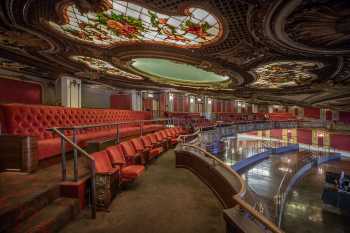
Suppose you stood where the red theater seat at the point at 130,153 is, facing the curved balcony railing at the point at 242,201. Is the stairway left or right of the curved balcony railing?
right

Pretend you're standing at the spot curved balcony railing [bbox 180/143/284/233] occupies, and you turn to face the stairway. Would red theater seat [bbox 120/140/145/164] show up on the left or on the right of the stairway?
right

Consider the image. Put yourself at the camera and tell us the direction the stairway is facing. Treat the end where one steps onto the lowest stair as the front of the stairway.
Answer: facing the viewer and to the right of the viewer

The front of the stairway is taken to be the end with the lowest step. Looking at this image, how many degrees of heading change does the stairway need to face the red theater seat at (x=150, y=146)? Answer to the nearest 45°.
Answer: approximately 90° to its left

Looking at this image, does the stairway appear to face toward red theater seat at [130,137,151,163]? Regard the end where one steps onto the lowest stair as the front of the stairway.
no

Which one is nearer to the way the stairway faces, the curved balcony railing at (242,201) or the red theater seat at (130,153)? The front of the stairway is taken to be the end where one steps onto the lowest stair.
the curved balcony railing

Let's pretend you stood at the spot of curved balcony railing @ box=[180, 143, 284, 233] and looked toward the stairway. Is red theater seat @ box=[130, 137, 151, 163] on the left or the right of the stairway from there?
right

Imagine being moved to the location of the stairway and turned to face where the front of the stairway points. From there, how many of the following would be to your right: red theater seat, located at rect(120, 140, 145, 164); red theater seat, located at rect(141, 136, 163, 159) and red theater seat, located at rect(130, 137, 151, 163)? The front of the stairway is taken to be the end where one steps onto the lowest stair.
0

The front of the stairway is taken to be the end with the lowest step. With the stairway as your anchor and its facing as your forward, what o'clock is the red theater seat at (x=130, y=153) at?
The red theater seat is roughly at 9 o'clock from the stairway.

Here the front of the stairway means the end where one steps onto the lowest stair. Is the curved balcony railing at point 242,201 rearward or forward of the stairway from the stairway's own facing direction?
forward

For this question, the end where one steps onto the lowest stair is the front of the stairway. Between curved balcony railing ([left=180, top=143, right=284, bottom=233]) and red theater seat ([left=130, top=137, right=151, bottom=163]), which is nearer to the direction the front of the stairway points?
the curved balcony railing

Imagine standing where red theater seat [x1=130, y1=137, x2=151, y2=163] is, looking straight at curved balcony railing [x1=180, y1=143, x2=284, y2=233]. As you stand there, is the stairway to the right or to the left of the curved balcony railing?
right
